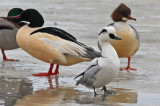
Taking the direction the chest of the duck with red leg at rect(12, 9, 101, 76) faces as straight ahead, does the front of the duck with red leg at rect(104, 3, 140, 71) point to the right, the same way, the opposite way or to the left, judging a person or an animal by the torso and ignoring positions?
to the left

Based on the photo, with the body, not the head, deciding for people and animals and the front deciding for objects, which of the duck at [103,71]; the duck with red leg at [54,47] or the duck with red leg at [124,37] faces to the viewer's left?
the duck with red leg at [54,47]

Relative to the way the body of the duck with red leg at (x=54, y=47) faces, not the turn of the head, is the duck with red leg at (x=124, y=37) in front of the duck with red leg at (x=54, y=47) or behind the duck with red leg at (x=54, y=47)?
behind

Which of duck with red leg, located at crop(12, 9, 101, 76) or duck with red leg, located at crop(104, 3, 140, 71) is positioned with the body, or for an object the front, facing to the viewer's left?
duck with red leg, located at crop(12, 9, 101, 76)

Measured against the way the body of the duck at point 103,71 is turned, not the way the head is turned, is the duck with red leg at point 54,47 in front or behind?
behind

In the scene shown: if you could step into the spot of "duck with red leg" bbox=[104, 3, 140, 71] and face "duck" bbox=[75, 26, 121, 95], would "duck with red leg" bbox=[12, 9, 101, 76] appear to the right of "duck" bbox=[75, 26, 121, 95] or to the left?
right

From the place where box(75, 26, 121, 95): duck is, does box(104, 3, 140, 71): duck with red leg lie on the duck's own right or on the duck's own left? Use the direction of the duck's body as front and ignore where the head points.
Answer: on the duck's own left

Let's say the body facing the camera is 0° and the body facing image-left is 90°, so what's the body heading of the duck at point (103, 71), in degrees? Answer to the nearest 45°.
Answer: approximately 315°

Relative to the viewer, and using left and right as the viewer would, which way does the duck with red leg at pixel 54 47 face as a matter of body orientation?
facing to the left of the viewer

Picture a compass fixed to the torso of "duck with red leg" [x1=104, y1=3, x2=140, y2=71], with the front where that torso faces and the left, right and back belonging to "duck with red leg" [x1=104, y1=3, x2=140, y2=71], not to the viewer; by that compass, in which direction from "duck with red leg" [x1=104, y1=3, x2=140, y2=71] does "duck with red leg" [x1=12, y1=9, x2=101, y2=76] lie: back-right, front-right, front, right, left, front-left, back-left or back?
front-right

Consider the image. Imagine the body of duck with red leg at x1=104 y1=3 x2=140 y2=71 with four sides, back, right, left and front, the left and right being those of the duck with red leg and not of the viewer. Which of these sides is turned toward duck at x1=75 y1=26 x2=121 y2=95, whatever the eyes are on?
front

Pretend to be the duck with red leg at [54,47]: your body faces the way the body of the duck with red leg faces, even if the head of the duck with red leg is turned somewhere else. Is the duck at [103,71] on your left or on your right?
on your left
